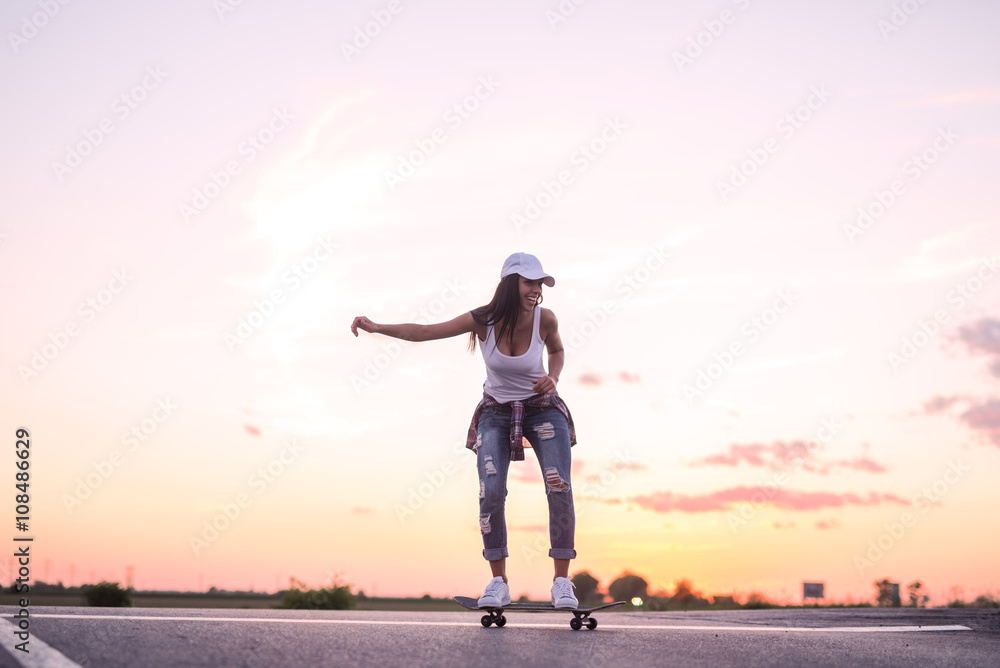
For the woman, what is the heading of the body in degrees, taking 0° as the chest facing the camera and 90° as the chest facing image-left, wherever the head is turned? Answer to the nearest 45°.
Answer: approximately 0°

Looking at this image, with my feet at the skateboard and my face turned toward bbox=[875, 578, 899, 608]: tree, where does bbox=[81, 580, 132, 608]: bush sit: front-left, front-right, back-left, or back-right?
front-left

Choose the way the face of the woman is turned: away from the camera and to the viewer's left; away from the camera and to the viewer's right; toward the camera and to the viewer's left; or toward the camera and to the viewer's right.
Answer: toward the camera and to the viewer's right

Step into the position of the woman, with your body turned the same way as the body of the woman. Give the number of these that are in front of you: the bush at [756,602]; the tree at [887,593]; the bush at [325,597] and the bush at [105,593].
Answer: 0

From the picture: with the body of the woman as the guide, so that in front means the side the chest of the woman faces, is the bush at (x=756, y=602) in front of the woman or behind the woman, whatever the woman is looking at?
behind

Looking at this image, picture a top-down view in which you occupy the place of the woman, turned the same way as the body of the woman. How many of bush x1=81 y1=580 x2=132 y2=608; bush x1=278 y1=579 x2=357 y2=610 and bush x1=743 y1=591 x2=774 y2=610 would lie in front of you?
0

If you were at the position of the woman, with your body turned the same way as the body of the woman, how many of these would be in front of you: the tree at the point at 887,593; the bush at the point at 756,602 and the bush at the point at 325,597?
0

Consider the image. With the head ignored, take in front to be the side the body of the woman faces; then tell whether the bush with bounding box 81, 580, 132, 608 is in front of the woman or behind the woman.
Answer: behind

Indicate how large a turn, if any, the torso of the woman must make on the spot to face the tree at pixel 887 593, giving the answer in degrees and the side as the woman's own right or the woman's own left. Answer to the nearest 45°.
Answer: approximately 135° to the woman's own left

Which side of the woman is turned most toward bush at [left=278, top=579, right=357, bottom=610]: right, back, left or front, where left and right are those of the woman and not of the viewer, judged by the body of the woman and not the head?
back
